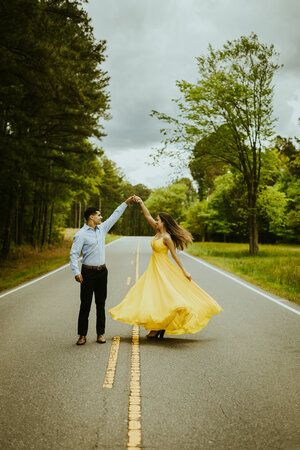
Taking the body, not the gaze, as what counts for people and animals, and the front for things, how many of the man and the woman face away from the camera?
0

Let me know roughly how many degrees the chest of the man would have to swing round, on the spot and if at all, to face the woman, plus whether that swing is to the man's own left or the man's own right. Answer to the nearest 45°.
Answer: approximately 45° to the man's own left

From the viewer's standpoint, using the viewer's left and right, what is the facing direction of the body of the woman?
facing the viewer and to the left of the viewer

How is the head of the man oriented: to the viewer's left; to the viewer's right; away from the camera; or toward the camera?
to the viewer's right

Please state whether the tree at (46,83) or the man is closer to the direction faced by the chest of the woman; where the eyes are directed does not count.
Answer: the man

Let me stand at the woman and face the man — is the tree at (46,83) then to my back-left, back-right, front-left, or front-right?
front-right

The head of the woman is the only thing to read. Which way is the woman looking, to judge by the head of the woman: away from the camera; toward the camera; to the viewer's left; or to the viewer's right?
to the viewer's left

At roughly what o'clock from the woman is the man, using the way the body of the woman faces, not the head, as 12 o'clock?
The man is roughly at 1 o'clock from the woman.

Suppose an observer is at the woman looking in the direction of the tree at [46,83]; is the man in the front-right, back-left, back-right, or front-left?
front-left

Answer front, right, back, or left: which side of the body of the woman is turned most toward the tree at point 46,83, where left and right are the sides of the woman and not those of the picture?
right

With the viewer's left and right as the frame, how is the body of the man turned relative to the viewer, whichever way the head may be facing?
facing the viewer and to the right of the viewer

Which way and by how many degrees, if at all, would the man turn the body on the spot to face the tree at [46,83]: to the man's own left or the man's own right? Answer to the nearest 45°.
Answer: approximately 135° to the man's own left
